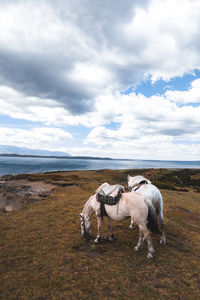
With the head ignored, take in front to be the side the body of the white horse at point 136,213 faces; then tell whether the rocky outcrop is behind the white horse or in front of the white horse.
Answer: in front

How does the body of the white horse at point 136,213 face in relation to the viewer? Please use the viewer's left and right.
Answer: facing away from the viewer and to the left of the viewer
